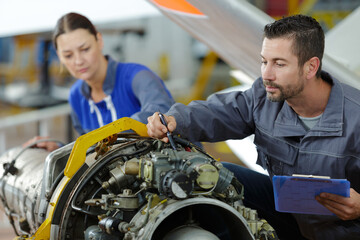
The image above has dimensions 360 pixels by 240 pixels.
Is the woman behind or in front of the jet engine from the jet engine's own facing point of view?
behind

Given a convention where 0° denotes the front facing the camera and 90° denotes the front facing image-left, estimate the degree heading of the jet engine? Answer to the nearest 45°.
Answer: approximately 315°

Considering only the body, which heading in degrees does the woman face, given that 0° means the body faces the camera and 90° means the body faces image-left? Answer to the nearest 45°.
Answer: approximately 45°

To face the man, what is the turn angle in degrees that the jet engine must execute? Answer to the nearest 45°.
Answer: approximately 45° to its left

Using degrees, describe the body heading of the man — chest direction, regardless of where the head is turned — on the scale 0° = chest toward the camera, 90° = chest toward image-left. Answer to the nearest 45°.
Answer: approximately 45°

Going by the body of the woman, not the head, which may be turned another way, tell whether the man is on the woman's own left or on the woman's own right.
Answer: on the woman's own left
